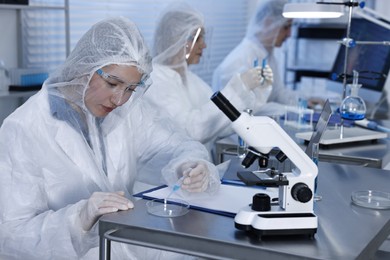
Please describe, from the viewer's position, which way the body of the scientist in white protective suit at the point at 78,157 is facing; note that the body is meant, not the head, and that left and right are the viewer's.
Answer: facing the viewer and to the right of the viewer

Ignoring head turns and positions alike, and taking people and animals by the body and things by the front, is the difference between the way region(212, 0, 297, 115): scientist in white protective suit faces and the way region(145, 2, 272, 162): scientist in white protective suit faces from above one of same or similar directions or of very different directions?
same or similar directions

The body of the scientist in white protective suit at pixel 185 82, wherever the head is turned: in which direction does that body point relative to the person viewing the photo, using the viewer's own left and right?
facing to the right of the viewer

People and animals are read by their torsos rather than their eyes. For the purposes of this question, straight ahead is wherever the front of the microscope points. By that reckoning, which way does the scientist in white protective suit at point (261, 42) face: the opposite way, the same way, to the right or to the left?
the opposite way

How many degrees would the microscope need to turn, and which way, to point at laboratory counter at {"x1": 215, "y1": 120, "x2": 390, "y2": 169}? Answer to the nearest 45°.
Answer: approximately 90° to its right

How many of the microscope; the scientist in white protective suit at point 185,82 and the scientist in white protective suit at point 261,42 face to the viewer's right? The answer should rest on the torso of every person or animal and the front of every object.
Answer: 2

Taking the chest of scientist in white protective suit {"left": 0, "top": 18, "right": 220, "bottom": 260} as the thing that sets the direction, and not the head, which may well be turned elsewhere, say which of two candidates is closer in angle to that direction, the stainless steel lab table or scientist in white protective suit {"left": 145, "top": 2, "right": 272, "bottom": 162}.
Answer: the stainless steel lab table

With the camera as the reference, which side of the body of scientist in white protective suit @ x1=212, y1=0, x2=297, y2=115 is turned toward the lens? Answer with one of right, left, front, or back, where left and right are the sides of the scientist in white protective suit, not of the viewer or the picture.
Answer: right

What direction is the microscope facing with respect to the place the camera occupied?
facing to the left of the viewer

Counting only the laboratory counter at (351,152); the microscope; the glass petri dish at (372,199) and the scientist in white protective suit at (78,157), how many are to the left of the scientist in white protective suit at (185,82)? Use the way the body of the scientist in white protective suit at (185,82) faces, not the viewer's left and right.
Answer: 0

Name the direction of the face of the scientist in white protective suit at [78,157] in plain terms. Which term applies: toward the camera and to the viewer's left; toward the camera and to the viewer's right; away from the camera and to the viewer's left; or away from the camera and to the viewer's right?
toward the camera and to the viewer's right

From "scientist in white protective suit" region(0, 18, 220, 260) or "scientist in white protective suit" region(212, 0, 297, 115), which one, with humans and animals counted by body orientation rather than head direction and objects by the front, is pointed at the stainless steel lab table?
"scientist in white protective suit" region(0, 18, 220, 260)

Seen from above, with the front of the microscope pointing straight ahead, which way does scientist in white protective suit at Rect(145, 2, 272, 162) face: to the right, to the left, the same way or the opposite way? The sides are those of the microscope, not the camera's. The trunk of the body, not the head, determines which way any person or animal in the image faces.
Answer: the opposite way

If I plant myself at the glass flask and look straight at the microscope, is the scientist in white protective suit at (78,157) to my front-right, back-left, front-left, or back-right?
front-right
